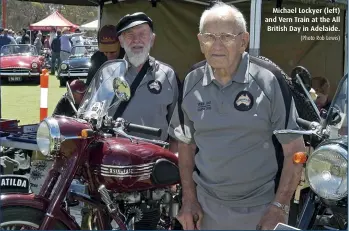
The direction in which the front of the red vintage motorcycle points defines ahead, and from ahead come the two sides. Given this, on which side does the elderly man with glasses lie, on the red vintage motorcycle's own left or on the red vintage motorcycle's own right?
on the red vintage motorcycle's own left

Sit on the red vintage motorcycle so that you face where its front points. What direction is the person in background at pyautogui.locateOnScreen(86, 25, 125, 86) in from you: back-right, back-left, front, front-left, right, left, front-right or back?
back-right

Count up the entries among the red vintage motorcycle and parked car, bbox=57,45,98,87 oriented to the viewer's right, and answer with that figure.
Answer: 0

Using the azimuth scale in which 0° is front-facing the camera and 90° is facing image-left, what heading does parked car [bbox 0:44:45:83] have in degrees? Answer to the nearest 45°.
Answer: approximately 0°

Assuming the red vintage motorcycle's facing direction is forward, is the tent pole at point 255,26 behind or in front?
behind

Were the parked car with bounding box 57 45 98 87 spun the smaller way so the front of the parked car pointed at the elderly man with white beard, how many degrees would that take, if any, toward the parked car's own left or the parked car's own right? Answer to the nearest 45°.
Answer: approximately 45° to the parked car's own left

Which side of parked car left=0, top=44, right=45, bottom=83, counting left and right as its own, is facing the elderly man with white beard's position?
front

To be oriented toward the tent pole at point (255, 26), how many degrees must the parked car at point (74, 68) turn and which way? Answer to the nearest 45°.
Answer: approximately 45° to its left

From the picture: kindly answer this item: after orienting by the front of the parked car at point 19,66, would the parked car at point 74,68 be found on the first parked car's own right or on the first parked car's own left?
on the first parked car's own left

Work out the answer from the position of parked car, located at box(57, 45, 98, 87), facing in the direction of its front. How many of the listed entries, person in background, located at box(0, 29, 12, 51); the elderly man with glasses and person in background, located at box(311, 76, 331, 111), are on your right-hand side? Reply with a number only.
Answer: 1

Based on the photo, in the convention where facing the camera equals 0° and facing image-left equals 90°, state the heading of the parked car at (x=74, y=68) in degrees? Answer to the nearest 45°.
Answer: approximately 45°
